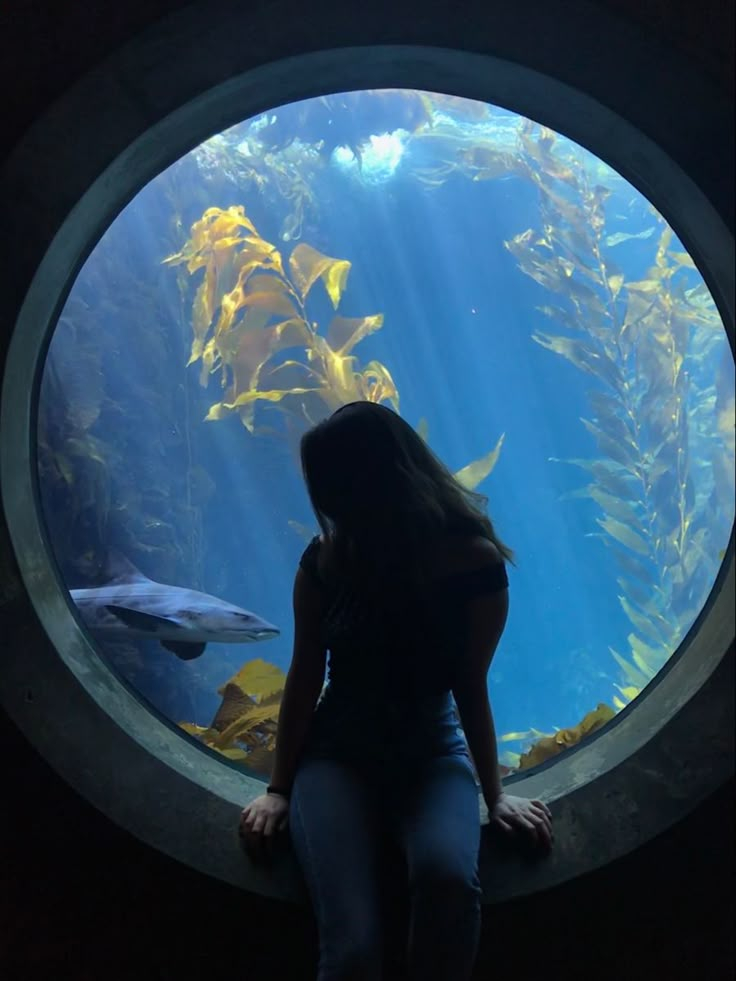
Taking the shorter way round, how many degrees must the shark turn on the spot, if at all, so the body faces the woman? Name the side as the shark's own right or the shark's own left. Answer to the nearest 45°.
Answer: approximately 90° to the shark's own right

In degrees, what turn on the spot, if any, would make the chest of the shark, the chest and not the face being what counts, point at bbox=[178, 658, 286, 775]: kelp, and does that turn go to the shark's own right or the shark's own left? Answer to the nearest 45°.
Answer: approximately 90° to the shark's own right

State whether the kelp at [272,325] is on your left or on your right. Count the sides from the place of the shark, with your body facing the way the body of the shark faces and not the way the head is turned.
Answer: on your left

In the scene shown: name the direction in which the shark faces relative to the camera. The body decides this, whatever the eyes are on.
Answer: to the viewer's right

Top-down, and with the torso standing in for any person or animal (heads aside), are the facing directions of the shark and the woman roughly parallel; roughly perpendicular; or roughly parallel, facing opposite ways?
roughly perpendicular

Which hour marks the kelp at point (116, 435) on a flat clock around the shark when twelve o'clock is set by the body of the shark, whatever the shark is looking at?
The kelp is roughly at 9 o'clock from the shark.
